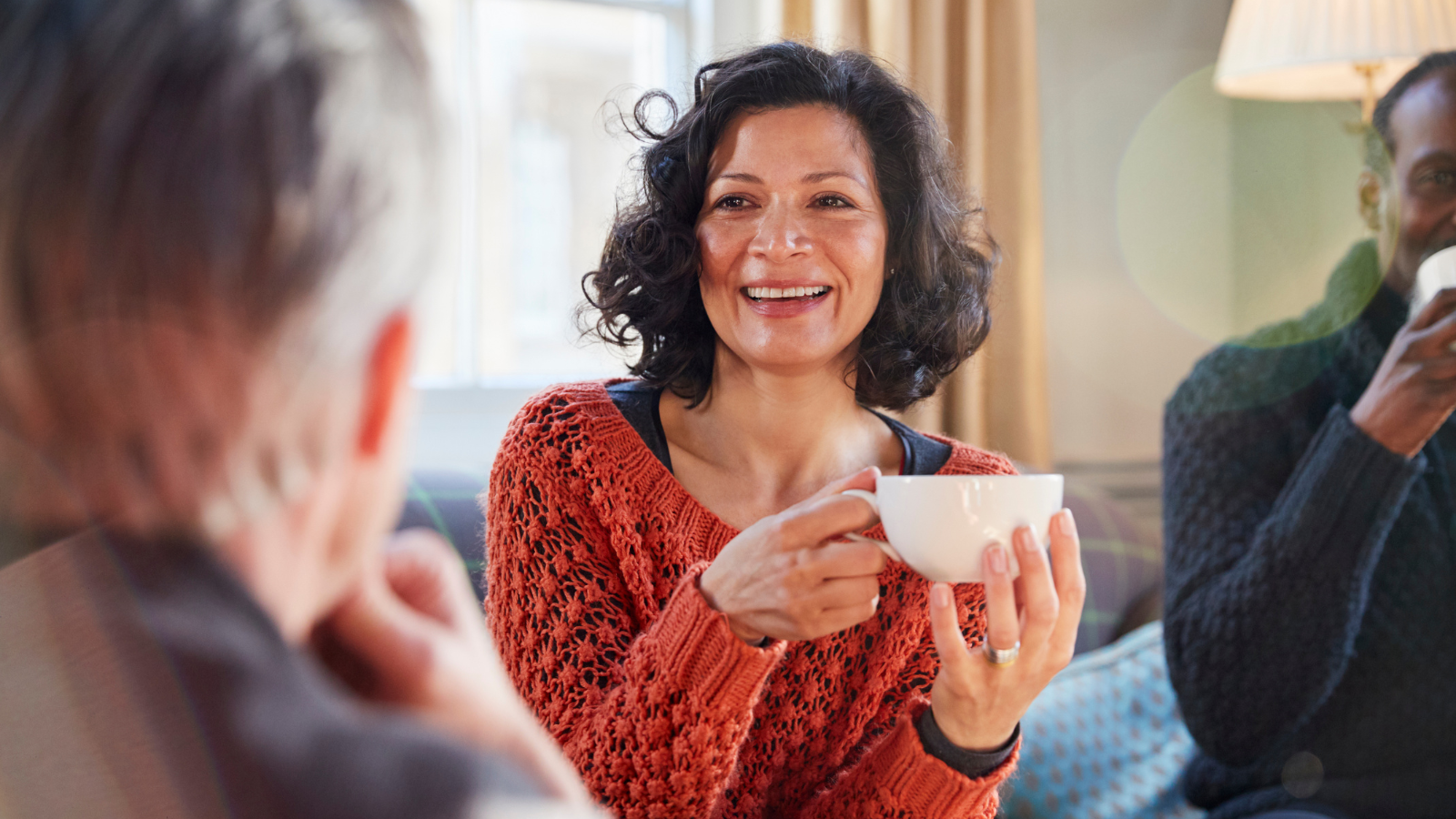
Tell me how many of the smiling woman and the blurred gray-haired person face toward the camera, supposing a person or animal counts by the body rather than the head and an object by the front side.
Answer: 1

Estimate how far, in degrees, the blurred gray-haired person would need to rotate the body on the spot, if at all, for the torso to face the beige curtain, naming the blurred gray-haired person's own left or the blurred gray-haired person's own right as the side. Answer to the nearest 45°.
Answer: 0° — they already face it

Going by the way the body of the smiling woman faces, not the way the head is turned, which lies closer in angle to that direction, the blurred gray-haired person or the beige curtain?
the blurred gray-haired person

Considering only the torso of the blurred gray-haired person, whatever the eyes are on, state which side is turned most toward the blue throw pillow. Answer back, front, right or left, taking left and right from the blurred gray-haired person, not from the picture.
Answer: front

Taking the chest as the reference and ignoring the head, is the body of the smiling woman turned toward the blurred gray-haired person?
yes

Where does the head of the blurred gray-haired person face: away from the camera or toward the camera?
away from the camera

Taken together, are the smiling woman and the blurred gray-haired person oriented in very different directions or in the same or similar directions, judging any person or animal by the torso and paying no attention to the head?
very different directions

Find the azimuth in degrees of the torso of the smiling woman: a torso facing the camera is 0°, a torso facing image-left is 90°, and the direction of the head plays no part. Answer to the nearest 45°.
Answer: approximately 0°

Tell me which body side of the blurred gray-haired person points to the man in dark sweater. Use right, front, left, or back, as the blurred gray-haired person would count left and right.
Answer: front

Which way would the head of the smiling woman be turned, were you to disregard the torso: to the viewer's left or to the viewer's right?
to the viewer's left

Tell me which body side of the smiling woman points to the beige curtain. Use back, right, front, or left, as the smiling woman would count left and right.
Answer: back

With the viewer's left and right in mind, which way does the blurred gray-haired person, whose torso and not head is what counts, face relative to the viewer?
facing away from the viewer and to the right of the viewer
